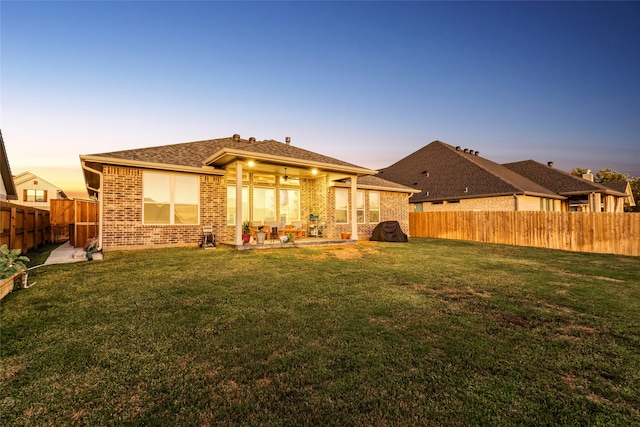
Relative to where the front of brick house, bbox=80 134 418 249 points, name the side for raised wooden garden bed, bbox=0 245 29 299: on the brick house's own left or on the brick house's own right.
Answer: on the brick house's own left

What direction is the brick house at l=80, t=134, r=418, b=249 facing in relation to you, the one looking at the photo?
facing away from the viewer and to the left of the viewer

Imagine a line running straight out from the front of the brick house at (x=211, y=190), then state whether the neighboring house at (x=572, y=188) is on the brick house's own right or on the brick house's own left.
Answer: on the brick house's own right

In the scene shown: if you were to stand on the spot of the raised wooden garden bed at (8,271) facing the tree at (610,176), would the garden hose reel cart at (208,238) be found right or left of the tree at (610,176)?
left

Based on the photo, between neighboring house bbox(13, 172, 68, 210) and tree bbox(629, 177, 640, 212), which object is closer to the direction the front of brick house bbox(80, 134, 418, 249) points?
the neighboring house

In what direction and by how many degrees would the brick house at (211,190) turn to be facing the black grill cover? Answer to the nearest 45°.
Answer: approximately 135° to its right
